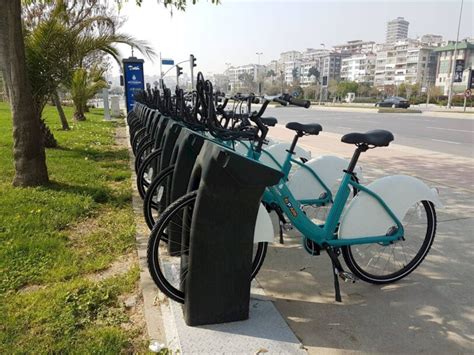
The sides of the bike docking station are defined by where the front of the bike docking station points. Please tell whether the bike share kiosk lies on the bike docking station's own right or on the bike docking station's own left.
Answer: on the bike docking station's own left

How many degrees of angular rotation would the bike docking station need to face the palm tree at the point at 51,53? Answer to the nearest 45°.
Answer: approximately 135° to its left

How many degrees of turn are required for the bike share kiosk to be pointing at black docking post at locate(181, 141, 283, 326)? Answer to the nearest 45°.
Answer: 0° — it already faces it

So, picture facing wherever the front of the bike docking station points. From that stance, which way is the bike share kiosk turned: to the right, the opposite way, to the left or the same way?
to the right

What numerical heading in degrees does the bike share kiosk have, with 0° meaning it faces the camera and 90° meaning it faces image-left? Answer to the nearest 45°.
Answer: approximately 0°

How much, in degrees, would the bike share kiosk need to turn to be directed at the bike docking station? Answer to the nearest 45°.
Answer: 0° — it already faces it

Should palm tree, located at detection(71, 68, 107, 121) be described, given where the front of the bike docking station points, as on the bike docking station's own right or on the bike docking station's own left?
on the bike docking station's own left

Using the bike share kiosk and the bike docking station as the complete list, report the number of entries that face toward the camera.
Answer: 1

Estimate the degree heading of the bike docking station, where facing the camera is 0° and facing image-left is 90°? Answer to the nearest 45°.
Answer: approximately 270°
